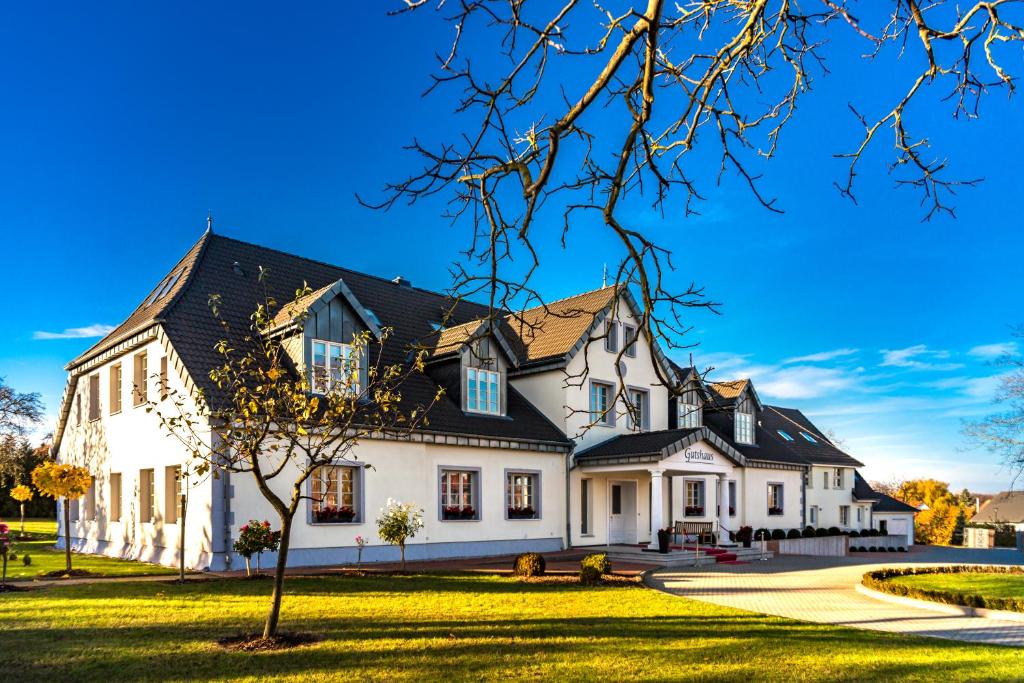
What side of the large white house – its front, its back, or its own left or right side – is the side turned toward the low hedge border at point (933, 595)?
front

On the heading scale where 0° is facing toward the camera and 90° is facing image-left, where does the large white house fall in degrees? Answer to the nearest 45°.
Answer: approximately 315°
